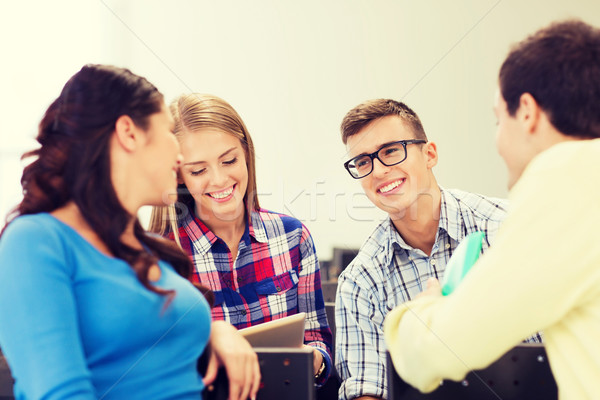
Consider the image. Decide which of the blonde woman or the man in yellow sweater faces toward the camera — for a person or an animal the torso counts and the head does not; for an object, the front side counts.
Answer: the blonde woman

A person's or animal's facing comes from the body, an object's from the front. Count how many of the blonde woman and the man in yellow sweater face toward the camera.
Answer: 1

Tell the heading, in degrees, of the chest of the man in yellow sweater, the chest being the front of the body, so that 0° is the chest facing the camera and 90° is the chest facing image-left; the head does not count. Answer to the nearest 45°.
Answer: approximately 135°

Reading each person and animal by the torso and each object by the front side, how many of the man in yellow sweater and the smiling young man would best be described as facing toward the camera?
1

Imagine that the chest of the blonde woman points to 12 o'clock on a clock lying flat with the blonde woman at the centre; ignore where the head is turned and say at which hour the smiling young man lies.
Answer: The smiling young man is roughly at 9 o'clock from the blonde woman.

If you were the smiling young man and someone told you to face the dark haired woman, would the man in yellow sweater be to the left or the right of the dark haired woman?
left

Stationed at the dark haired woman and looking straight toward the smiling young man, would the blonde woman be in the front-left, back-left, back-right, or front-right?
front-left

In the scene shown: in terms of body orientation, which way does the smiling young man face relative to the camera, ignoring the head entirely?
toward the camera

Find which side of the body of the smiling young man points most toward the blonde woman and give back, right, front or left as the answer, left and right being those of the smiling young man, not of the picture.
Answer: right

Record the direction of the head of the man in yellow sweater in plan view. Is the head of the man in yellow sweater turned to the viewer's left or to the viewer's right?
to the viewer's left

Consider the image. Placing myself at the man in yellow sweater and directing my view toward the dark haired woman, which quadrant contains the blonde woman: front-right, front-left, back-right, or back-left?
front-right

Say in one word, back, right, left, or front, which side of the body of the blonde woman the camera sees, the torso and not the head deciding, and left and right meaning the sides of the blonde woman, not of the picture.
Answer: front

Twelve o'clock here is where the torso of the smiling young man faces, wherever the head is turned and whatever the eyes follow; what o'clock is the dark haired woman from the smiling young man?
The dark haired woman is roughly at 1 o'clock from the smiling young man.

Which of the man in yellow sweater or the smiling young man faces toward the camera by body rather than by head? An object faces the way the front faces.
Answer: the smiling young man

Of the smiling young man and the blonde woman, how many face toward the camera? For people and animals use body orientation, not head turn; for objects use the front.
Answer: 2

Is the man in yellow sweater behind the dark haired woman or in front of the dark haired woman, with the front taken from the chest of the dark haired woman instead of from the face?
in front

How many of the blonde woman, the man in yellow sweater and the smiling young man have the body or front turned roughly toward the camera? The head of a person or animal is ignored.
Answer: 2
